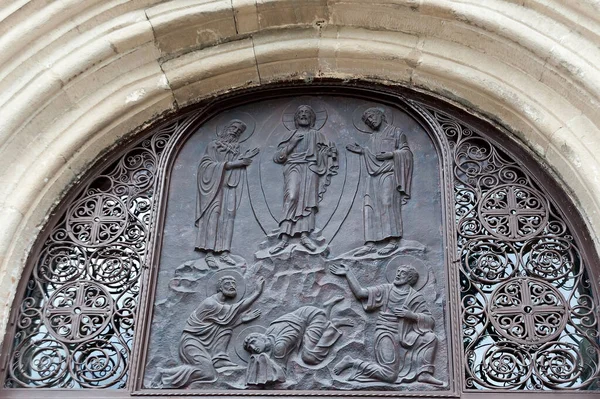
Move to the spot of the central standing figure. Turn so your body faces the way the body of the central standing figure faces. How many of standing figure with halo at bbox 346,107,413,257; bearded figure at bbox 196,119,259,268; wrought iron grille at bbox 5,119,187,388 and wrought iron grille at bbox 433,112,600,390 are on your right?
2

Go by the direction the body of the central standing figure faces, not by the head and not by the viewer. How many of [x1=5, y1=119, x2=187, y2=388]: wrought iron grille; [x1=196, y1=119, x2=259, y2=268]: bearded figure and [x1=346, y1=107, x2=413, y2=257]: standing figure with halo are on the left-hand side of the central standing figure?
1

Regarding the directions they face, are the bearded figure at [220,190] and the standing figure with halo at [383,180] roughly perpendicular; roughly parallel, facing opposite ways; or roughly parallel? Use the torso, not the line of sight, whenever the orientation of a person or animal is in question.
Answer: roughly perpendicular

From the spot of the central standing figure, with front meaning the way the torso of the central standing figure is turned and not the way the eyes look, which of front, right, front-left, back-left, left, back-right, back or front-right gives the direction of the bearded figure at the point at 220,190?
right

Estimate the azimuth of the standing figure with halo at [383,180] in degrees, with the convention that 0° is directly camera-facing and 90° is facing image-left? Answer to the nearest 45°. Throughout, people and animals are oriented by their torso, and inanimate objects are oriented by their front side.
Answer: approximately 45°

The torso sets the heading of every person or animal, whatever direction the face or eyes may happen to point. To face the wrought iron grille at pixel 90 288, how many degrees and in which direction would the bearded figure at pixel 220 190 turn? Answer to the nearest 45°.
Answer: approximately 135° to its right

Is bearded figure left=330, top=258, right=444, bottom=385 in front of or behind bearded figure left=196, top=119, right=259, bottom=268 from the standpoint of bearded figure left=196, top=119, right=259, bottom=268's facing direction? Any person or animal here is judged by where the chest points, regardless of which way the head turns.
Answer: in front

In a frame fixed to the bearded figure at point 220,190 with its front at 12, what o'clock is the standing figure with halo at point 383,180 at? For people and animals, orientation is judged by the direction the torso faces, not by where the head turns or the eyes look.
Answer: The standing figure with halo is roughly at 11 o'clock from the bearded figure.

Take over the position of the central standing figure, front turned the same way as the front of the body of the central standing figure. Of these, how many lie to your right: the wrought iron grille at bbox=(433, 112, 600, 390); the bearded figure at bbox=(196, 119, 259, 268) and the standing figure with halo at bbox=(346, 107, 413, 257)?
1
